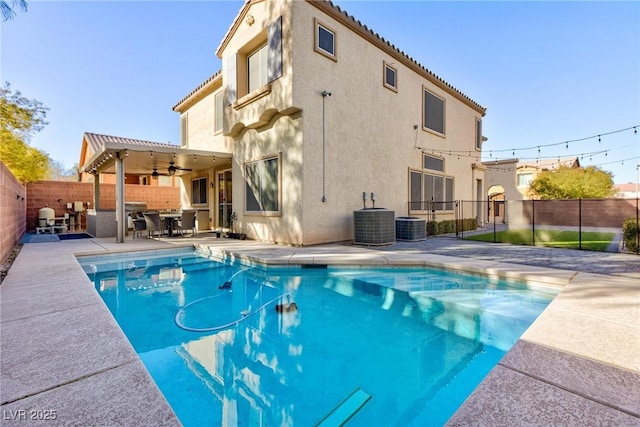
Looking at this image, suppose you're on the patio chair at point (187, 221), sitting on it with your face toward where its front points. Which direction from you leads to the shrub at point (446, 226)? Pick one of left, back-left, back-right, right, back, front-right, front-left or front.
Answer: back-right

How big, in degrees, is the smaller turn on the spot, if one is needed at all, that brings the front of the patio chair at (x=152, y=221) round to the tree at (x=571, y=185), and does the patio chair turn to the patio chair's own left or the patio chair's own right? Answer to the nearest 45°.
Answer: approximately 45° to the patio chair's own right

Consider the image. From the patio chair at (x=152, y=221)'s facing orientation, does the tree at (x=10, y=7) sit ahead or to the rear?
to the rear

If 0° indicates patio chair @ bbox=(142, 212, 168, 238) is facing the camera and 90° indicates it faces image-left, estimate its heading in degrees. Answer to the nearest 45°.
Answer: approximately 225°

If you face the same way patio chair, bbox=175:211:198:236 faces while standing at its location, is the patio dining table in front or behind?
in front

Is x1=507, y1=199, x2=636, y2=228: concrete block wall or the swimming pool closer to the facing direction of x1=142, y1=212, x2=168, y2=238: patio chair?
the concrete block wall

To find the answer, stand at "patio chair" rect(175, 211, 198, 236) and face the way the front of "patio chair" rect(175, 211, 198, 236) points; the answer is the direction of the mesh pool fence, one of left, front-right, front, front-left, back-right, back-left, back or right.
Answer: back-right

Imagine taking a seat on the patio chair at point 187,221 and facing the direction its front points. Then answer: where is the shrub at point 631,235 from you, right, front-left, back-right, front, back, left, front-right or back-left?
back

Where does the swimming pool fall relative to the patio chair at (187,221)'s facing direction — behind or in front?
behind

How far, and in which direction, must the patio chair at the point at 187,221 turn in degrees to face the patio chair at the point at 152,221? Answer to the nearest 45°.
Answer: approximately 45° to its left
